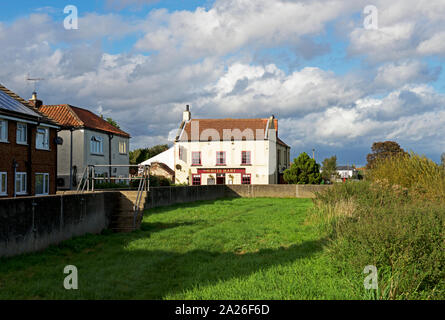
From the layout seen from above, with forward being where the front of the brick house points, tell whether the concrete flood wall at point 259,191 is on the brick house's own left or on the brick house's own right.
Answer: on the brick house's own left

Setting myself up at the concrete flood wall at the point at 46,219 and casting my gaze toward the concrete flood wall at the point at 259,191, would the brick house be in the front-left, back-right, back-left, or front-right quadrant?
front-left

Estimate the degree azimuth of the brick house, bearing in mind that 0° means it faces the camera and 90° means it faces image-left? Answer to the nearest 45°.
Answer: approximately 315°

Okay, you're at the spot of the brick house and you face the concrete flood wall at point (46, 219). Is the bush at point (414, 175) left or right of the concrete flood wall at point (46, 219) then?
left

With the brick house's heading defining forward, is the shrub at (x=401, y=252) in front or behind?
in front

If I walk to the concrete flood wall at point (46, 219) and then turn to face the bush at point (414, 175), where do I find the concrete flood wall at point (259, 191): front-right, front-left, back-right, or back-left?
front-left

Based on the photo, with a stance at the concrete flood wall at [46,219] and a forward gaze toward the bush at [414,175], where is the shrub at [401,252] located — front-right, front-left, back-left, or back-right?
front-right

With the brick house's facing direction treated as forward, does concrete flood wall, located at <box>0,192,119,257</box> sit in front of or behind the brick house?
in front

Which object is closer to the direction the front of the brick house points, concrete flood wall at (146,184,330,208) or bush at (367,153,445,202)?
the bush
